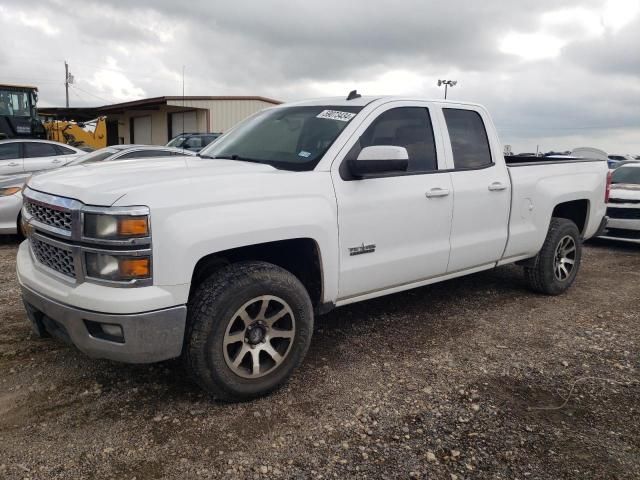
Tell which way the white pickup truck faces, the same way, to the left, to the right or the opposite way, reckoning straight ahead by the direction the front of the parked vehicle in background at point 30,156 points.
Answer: the same way

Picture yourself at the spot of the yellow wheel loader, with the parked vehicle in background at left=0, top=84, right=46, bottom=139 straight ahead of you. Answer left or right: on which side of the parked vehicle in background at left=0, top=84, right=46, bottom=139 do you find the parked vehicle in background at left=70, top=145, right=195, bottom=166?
left

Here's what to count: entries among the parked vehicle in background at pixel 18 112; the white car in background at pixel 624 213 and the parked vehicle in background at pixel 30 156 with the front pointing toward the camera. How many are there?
1

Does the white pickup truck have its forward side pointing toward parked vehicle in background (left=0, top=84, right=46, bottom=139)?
no

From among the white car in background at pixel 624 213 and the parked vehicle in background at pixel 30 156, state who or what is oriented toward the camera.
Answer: the white car in background

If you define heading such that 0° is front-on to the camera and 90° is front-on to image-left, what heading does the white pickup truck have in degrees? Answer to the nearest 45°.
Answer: approximately 45°

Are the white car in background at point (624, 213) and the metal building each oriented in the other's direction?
no

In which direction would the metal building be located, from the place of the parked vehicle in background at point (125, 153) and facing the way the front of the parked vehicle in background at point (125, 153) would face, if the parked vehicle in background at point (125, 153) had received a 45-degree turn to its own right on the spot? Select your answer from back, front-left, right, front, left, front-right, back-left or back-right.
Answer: right

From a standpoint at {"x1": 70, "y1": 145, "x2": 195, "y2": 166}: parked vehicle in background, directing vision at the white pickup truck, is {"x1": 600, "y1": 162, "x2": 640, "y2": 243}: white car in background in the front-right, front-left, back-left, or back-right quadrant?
front-left

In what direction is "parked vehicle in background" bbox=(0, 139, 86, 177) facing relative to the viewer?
to the viewer's left

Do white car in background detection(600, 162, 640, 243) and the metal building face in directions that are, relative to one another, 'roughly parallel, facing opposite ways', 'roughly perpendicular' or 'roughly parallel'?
roughly parallel

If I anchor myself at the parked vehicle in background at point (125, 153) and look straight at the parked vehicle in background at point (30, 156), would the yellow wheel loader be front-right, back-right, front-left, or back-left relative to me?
front-right

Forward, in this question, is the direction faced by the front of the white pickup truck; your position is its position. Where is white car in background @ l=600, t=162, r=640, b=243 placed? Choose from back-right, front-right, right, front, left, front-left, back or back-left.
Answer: back

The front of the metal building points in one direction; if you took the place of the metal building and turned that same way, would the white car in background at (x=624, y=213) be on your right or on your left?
on your left

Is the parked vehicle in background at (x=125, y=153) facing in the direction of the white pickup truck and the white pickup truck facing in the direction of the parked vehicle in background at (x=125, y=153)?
no

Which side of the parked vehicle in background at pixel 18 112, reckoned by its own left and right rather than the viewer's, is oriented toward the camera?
right

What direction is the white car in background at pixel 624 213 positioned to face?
toward the camera
